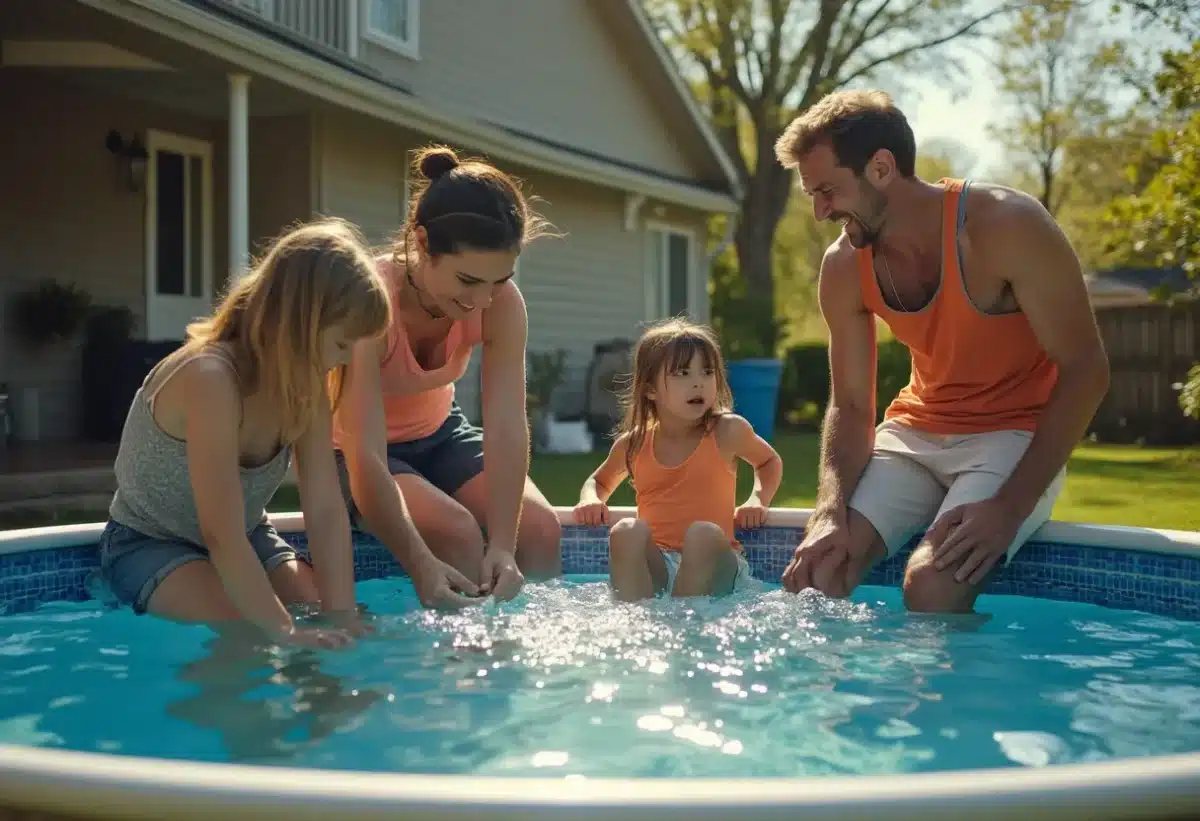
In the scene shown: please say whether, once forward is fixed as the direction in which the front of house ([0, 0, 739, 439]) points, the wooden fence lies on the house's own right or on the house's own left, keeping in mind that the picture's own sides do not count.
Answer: on the house's own left

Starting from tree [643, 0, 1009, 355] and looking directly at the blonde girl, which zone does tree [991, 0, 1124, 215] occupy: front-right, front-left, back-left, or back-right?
back-left

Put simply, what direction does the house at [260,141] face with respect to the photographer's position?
facing the viewer and to the right of the viewer

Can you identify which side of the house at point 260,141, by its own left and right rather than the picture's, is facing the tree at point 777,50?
left

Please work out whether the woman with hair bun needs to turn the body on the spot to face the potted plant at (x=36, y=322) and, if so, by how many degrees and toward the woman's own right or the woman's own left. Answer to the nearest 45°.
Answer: approximately 180°

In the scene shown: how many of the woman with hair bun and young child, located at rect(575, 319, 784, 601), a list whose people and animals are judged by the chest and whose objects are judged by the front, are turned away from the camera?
0

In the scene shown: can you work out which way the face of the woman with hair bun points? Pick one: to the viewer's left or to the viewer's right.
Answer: to the viewer's right

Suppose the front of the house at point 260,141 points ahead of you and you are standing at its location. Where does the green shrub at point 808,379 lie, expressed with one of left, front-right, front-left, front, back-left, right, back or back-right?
left

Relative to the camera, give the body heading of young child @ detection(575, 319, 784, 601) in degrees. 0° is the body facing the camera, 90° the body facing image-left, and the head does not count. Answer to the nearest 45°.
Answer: approximately 0°

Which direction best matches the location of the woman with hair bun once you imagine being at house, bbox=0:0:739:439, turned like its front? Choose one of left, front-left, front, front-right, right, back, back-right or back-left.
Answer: front-right

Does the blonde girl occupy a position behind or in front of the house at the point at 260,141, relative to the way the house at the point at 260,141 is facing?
in front

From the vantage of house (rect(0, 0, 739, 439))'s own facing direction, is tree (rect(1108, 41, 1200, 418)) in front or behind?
in front

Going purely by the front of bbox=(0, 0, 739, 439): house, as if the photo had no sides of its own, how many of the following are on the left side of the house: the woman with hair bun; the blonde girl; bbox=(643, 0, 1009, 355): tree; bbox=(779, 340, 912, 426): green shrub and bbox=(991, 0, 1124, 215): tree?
3

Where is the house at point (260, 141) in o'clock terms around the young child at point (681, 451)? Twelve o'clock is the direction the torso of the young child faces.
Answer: The house is roughly at 5 o'clock from the young child.

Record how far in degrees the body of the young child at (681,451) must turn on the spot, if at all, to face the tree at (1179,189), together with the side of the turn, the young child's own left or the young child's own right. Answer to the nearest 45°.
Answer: approximately 135° to the young child's own left

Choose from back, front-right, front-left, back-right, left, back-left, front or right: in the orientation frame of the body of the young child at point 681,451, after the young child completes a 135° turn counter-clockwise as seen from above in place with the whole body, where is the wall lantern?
left
